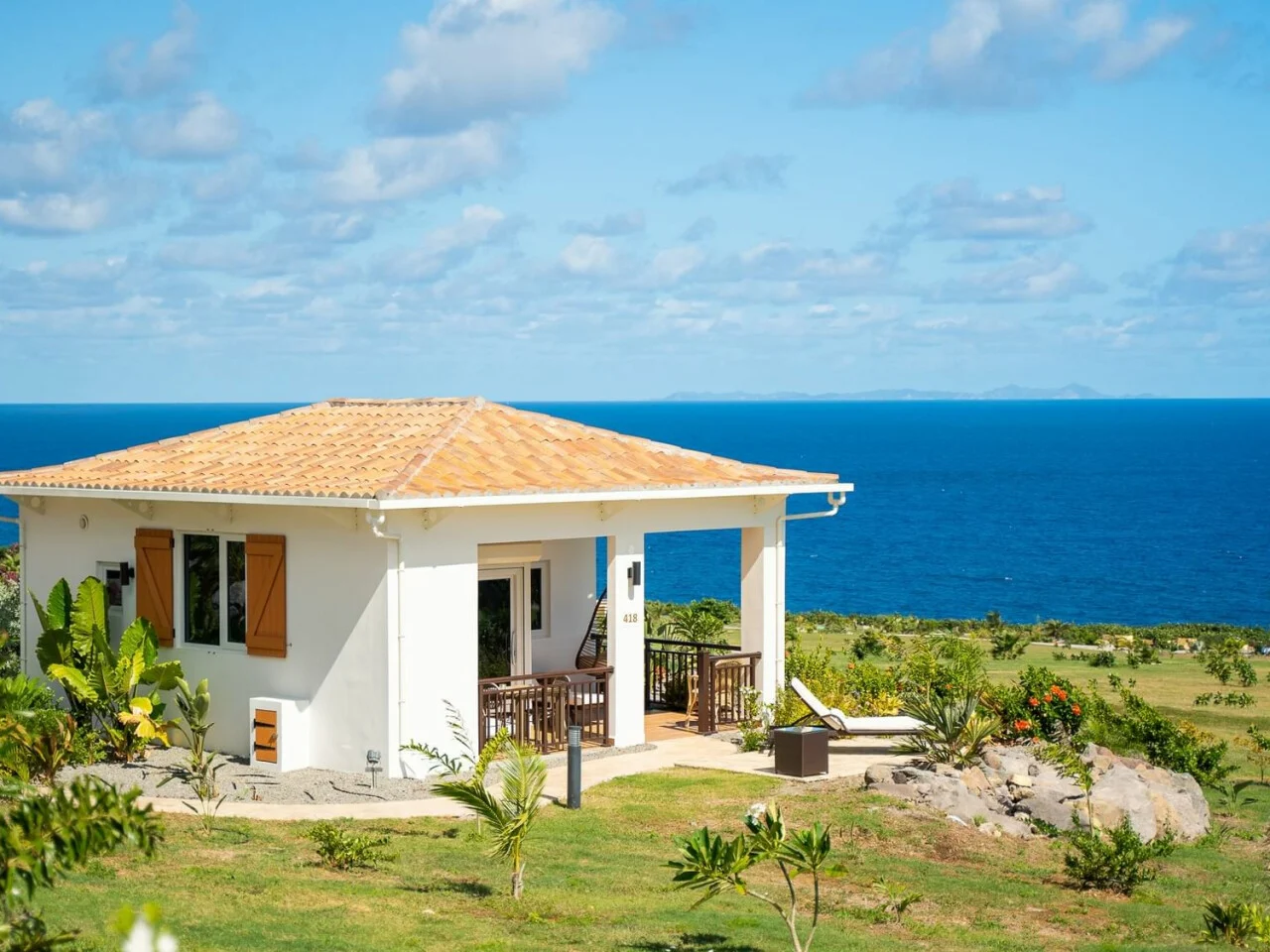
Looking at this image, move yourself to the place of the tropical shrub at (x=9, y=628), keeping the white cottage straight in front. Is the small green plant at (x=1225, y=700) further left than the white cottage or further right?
left

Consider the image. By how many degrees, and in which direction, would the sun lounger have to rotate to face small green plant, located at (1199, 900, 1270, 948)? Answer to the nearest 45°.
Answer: approximately 90° to its right

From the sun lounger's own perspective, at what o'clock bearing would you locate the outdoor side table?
The outdoor side table is roughly at 4 o'clock from the sun lounger.

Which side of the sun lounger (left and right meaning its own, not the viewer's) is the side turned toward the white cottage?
back

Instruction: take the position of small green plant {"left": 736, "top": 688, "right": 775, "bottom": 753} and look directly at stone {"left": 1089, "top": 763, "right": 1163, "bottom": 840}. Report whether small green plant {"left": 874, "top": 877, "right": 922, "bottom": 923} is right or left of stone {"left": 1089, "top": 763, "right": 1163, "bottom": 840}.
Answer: right

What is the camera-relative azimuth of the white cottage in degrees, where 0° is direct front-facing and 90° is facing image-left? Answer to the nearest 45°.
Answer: approximately 315°

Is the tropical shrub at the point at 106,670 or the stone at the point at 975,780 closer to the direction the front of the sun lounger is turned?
the stone

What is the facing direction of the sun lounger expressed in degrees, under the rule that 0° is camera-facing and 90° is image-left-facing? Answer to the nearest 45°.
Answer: approximately 270°

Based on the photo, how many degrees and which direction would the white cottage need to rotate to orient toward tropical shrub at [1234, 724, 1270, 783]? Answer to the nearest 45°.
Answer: approximately 45° to its left

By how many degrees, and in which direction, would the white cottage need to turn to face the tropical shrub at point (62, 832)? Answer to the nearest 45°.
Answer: approximately 45° to its right
